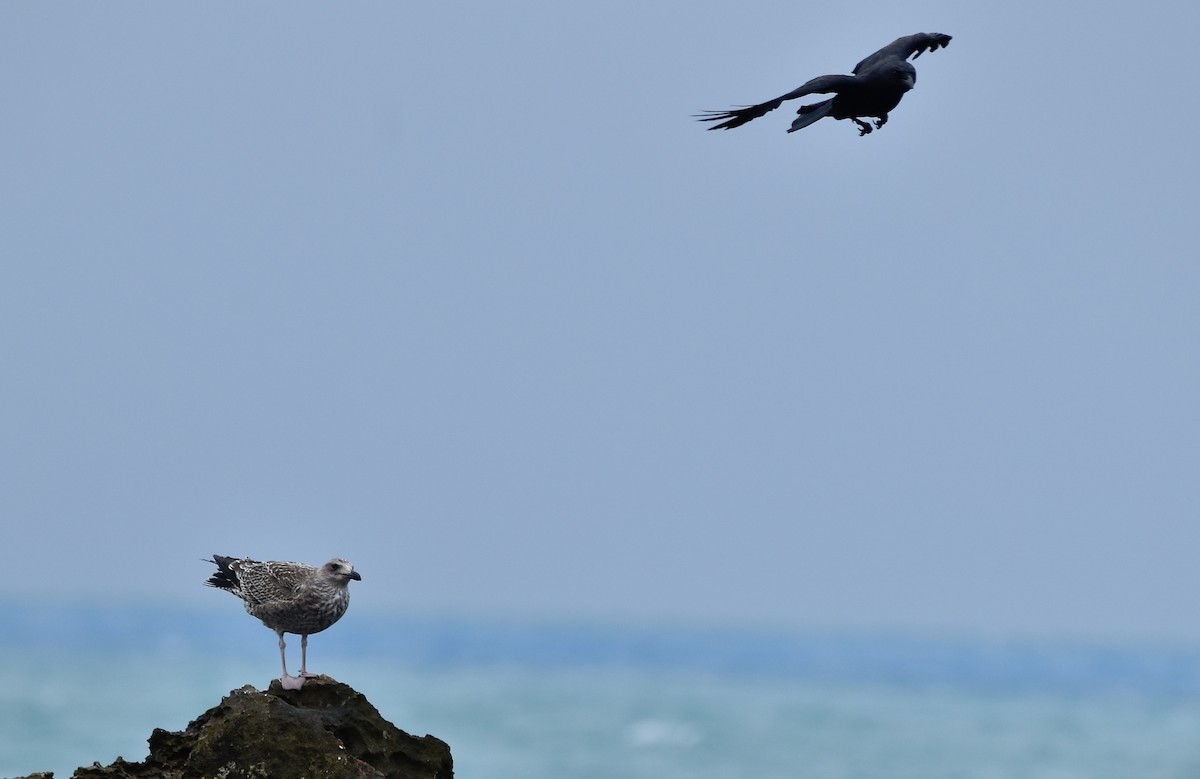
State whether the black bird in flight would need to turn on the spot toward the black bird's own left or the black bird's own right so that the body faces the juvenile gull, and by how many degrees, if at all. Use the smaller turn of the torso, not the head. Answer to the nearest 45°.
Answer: approximately 135° to the black bird's own right

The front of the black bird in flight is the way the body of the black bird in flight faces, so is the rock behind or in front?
behind

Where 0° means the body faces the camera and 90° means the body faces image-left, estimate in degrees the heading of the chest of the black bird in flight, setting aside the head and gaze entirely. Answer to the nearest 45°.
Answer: approximately 315°
